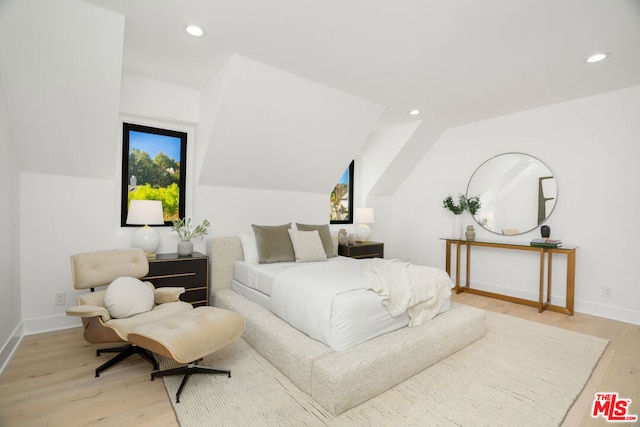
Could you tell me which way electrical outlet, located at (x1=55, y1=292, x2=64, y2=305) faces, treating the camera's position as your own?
facing the viewer

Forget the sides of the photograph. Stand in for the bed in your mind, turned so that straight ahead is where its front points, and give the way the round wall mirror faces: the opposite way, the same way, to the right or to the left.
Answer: to the right

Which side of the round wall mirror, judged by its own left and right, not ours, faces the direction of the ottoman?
front

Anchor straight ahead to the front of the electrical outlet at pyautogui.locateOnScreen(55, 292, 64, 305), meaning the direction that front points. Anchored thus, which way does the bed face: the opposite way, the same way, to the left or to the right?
the same way

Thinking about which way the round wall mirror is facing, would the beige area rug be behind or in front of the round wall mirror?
in front

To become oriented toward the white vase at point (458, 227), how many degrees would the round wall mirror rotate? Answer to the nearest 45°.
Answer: approximately 90° to its right

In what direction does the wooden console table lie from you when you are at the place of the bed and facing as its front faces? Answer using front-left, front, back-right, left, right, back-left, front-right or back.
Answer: left

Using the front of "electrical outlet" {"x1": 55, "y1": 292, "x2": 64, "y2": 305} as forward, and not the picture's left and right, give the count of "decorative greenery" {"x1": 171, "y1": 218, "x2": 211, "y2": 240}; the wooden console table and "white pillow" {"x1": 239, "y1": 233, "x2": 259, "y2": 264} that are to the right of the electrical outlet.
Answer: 0

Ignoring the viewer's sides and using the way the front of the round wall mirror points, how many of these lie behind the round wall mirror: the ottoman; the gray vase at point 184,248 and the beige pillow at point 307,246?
0

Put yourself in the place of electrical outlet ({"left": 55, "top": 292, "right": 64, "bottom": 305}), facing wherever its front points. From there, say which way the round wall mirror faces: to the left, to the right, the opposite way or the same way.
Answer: to the right
